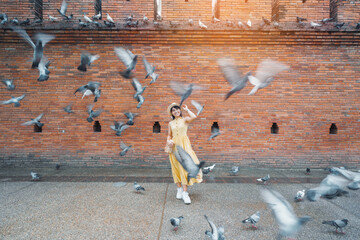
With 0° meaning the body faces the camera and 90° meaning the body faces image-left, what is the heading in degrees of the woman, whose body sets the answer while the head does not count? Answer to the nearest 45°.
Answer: approximately 0°

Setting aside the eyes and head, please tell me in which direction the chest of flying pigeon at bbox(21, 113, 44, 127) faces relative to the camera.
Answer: to the viewer's left

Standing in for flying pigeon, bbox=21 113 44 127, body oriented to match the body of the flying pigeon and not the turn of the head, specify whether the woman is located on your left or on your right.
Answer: on your left

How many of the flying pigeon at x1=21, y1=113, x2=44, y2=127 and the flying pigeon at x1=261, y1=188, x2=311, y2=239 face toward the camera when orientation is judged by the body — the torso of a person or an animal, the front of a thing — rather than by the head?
0
